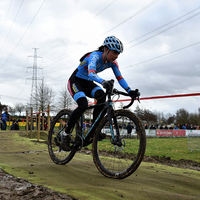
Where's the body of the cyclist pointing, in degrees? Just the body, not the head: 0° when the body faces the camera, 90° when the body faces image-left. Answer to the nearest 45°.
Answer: approximately 315°

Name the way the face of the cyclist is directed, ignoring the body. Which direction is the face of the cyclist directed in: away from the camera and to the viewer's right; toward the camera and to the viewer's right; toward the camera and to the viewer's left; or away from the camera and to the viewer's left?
toward the camera and to the viewer's right
